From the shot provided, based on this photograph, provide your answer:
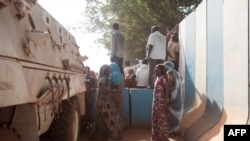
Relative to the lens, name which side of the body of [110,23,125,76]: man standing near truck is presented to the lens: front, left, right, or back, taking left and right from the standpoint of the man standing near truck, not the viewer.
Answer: back

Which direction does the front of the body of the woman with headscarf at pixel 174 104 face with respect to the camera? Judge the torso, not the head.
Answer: to the viewer's left

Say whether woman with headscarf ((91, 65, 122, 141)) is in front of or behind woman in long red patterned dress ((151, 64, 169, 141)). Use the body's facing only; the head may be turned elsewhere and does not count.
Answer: in front

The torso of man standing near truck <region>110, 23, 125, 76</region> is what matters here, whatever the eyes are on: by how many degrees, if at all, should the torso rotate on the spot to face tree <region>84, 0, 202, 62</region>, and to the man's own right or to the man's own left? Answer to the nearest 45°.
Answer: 0° — they already face it

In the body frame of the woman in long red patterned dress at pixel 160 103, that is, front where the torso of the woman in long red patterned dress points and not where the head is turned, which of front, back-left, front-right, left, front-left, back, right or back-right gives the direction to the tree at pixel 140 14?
right
